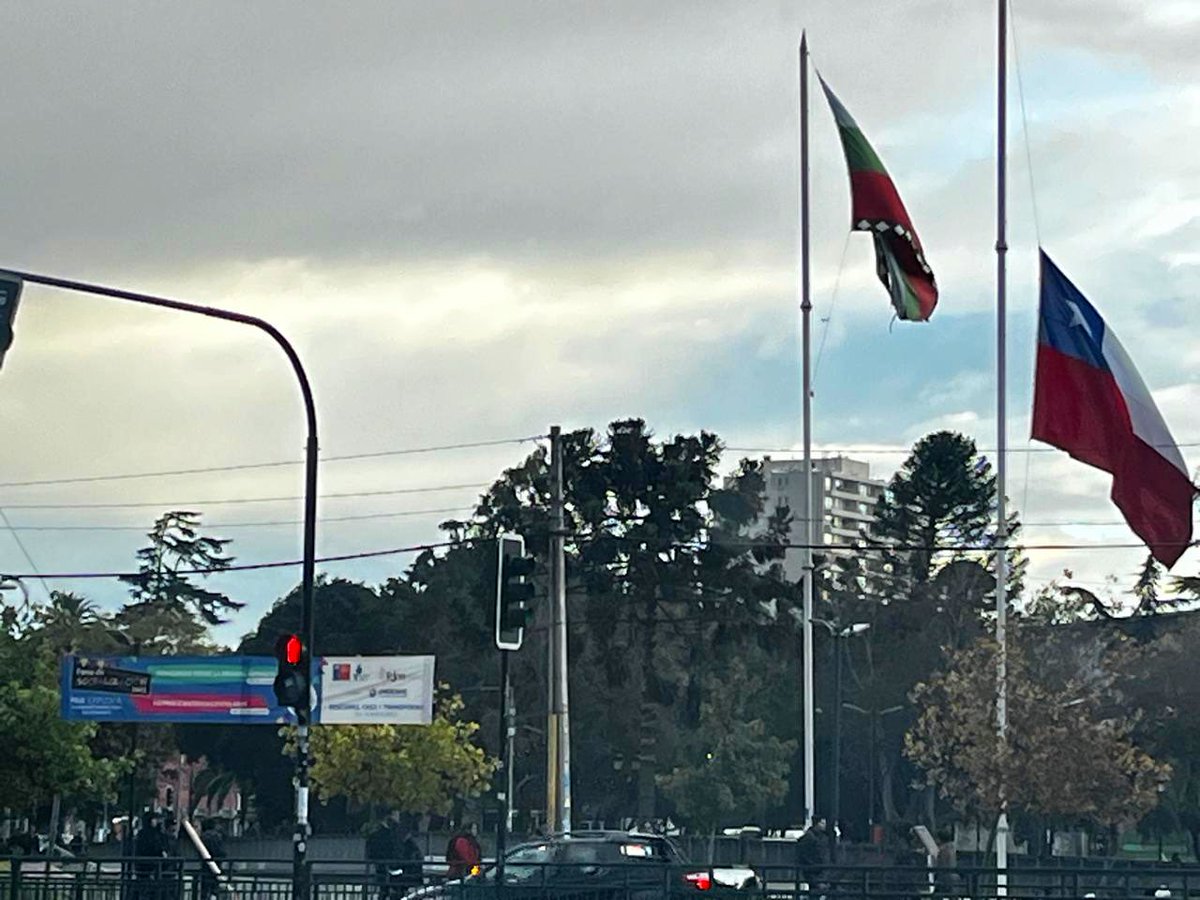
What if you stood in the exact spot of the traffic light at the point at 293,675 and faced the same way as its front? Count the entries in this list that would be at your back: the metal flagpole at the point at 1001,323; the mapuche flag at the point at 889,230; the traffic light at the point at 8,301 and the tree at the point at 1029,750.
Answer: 3

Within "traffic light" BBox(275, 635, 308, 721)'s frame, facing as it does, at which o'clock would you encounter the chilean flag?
The chilean flag is roughly at 7 o'clock from the traffic light.

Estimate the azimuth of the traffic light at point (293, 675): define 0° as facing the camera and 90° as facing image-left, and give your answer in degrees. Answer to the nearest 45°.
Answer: approximately 45°

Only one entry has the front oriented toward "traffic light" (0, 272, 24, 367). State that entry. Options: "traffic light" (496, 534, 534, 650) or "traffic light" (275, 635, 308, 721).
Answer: "traffic light" (275, 635, 308, 721)

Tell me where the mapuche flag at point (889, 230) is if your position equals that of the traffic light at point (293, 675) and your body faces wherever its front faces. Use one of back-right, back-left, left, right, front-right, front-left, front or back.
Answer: back
